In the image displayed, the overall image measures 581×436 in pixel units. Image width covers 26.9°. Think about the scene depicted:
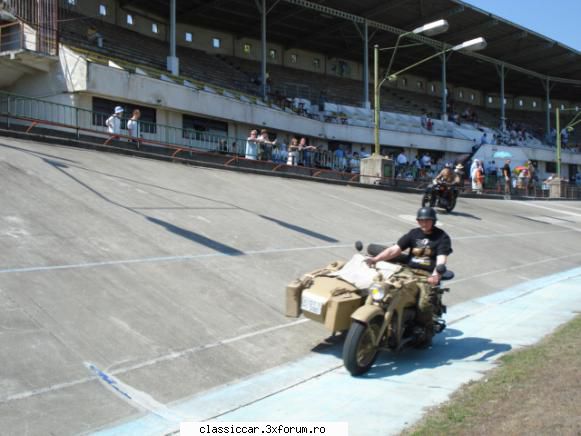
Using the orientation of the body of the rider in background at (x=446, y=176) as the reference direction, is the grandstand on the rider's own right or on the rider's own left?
on the rider's own right

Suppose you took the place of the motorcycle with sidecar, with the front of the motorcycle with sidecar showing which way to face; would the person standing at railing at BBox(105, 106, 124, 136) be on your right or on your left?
on your right

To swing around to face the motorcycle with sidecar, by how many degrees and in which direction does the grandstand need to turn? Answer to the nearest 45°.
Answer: approximately 45° to its right

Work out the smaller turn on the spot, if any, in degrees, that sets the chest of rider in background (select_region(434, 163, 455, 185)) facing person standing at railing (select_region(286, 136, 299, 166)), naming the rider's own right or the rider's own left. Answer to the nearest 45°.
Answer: approximately 90° to the rider's own right

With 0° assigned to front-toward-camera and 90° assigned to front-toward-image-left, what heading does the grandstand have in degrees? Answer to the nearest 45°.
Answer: approximately 315°

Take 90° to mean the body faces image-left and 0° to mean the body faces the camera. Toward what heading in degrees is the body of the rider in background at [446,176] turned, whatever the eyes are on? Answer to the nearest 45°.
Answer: approximately 45°

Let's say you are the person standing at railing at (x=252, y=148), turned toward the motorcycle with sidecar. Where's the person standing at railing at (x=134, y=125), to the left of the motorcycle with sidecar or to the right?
right

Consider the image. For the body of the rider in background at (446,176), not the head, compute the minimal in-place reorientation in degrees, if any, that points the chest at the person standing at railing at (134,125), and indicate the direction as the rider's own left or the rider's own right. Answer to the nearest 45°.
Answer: approximately 45° to the rider's own right

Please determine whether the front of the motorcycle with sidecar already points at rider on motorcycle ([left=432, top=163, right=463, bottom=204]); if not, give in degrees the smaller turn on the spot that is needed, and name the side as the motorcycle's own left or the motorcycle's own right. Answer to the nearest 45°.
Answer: approximately 135° to the motorcycle's own right

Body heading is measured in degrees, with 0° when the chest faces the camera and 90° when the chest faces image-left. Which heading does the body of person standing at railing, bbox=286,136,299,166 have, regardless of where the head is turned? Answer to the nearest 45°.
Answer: approximately 0°
